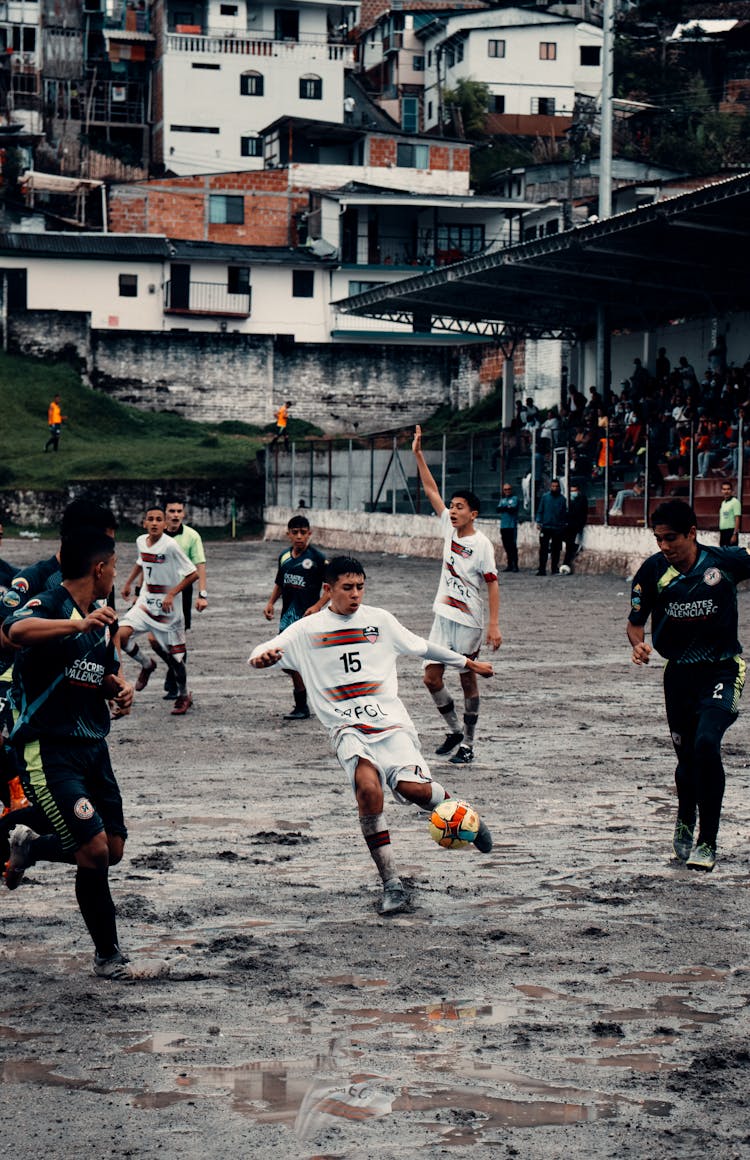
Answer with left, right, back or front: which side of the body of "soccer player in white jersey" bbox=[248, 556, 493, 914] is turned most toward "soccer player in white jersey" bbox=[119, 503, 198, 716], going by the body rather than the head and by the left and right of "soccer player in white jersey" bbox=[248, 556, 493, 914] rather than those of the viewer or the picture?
back

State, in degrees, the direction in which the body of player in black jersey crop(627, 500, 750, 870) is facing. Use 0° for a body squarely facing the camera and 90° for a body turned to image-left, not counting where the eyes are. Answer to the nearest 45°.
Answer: approximately 0°

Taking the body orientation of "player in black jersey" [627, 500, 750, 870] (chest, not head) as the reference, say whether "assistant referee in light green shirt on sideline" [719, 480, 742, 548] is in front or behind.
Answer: behind

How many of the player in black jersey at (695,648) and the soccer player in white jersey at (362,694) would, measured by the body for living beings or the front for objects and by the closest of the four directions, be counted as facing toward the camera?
2

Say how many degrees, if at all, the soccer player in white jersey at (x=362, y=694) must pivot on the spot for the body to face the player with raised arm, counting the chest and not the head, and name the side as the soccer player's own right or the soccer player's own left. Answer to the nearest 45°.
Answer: approximately 180°

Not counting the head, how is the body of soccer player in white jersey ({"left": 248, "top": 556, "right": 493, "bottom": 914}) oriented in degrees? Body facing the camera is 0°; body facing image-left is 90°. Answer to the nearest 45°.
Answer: approximately 0°

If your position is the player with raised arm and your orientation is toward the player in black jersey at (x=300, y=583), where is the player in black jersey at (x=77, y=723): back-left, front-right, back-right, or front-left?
back-left
